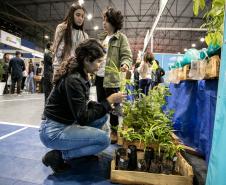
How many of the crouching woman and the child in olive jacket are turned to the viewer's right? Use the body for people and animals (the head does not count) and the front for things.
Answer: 1

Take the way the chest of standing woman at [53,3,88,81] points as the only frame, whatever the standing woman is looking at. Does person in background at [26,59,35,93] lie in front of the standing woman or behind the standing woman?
behind

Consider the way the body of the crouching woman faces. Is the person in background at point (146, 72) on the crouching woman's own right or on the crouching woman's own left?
on the crouching woman's own left

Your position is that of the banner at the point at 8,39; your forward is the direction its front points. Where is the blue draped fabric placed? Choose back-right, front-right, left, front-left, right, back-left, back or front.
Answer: front-right

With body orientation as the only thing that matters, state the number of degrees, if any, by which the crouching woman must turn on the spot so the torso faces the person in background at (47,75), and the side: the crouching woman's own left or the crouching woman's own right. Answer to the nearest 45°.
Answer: approximately 90° to the crouching woman's own left

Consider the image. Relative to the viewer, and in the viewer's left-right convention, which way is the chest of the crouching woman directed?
facing to the right of the viewer

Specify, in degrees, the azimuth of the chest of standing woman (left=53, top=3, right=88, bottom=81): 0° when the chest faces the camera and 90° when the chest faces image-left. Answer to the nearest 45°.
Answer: approximately 315°

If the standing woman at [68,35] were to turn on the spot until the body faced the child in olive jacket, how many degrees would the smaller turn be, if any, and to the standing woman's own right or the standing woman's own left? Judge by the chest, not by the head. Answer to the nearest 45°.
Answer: approximately 45° to the standing woman's own left

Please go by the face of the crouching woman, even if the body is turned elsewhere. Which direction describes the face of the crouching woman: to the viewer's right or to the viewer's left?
to the viewer's right

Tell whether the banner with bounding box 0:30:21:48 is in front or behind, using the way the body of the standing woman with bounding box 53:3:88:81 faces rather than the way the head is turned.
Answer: behind

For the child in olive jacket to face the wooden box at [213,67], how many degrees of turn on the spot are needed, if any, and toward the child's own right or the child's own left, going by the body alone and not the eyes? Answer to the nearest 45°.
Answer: approximately 90° to the child's own left

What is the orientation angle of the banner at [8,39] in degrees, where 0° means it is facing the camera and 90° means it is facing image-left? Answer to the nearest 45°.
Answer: approximately 315°

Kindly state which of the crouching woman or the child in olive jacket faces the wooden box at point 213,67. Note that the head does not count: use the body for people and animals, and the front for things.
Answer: the crouching woman
